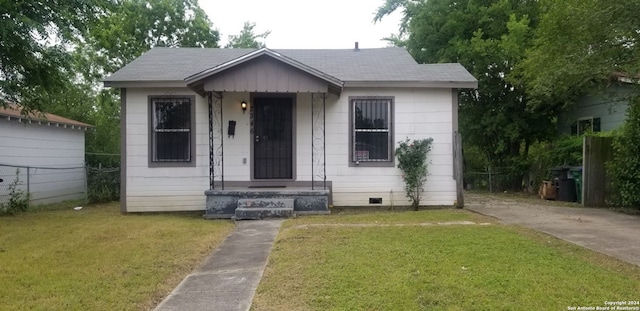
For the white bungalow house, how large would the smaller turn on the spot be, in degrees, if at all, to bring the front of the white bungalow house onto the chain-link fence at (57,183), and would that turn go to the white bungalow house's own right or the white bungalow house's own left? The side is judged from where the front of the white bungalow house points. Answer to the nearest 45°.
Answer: approximately 135° to the white bungalow house's own right

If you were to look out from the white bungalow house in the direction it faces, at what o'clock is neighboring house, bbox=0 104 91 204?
The neighboring house is roughly at 4 o'clock from the white bungalow house.

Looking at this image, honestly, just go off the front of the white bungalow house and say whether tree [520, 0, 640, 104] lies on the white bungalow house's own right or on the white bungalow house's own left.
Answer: on the white bungalow house's own left

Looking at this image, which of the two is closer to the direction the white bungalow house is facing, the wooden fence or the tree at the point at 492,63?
the wooden fence

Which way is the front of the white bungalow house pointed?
toward the camera

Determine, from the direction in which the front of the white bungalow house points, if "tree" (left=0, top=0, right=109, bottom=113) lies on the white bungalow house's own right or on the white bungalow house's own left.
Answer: on the white bungalow house's own right

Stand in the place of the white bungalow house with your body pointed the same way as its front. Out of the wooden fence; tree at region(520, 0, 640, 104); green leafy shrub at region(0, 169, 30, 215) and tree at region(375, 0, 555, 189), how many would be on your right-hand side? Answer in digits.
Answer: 1

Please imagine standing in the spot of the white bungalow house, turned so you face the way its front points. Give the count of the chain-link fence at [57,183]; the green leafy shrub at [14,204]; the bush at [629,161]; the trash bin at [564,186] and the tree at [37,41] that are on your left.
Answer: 2

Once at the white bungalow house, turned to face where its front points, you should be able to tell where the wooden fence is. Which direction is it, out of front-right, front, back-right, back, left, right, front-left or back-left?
left

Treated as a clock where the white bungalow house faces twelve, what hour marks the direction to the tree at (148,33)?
The tree is roughly at 5 o'clock from the white bungalow house.

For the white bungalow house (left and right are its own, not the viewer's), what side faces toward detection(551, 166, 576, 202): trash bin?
left

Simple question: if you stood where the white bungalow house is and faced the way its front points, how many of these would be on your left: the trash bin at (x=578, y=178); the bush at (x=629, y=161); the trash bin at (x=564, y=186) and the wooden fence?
4

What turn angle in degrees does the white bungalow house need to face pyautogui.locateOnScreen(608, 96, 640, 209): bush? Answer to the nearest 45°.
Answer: approximately 90° to its left

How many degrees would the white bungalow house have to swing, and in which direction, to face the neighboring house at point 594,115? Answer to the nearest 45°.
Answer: approximately 90° to its left

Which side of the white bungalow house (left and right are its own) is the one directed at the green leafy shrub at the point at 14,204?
right
